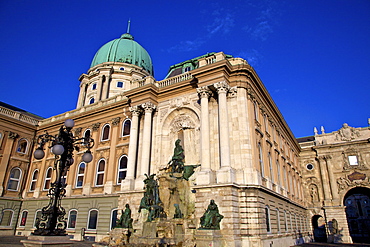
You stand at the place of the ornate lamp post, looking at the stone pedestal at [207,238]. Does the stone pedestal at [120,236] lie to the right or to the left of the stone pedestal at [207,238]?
left
